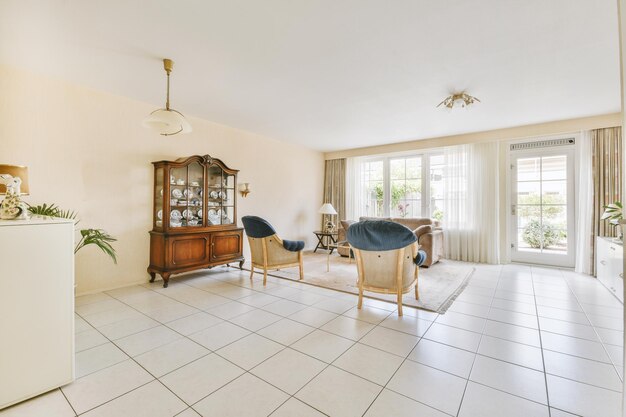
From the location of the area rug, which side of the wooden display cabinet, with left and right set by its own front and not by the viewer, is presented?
front

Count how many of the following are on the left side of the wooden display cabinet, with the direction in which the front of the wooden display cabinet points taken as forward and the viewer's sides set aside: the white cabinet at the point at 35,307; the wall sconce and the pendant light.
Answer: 1

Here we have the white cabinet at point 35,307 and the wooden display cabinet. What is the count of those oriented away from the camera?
0

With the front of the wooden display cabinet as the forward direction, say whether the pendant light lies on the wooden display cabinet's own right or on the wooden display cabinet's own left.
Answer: on the wooden display cabinet's own right

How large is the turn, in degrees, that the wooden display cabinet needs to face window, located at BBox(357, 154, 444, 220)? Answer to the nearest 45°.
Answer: approximately 45° to its left

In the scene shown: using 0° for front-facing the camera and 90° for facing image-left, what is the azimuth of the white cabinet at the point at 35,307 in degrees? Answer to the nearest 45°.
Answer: approximately 315°

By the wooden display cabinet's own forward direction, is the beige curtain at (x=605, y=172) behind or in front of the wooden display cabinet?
in front

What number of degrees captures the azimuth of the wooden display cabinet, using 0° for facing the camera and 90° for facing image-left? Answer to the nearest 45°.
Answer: approximately 315°

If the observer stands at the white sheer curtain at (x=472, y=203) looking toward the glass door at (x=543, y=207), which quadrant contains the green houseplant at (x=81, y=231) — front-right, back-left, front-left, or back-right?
back-right

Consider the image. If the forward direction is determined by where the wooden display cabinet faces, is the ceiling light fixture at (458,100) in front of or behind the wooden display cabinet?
in front
